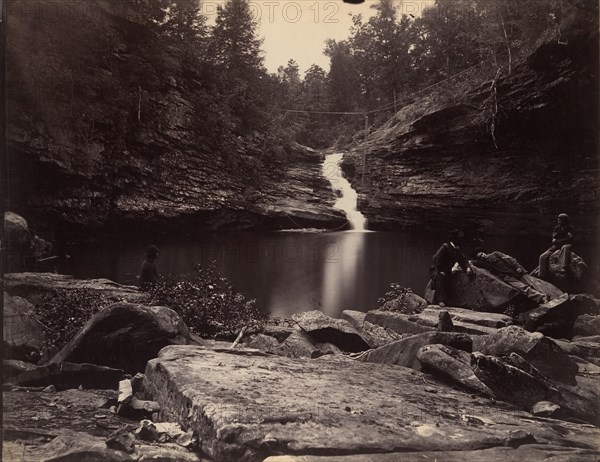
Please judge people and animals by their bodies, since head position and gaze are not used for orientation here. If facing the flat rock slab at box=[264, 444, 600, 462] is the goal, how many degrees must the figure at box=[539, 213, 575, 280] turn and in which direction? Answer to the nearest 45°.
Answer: approximately 45° to its left

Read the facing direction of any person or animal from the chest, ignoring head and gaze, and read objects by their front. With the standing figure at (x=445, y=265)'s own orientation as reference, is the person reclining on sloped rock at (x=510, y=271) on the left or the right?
on its left

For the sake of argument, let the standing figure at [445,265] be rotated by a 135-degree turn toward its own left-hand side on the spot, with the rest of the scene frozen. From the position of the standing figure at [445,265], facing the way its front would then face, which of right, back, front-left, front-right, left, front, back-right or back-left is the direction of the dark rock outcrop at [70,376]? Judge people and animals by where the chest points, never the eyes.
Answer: back-left

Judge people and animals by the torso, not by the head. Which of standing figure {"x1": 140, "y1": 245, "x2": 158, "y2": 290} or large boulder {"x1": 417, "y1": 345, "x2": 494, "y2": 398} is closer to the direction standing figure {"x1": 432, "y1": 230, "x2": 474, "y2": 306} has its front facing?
the large boulder

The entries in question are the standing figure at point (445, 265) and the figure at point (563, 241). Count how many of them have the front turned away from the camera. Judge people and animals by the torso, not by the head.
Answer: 0

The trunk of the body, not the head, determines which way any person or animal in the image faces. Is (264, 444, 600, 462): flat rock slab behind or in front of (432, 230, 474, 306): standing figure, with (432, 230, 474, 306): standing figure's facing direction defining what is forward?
in front

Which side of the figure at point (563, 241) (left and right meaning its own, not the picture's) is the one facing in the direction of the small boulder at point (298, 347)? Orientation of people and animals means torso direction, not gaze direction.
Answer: front

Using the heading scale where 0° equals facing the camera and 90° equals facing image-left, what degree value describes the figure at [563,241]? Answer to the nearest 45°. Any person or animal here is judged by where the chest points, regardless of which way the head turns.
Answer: approximately 45°

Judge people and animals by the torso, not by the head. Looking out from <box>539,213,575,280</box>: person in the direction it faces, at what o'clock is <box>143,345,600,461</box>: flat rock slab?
The flat rock slab is roughly at 11 o'clock from the person.

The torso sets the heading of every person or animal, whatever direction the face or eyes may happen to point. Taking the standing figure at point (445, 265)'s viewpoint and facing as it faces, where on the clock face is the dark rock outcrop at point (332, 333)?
The dark rock outcrop is roughly at 3 o'clock from the standing figure.

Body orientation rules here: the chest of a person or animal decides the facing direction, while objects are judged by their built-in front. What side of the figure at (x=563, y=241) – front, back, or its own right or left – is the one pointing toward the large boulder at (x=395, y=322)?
front

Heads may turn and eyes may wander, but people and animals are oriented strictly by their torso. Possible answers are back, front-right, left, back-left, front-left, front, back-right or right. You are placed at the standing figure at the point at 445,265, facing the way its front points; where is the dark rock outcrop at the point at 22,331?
right

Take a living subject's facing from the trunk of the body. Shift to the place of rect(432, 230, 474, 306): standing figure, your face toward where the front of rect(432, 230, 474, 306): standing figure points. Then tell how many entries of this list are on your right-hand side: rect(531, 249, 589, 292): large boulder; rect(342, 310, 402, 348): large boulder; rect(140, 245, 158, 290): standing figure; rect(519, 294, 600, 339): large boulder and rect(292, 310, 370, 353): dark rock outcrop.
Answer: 3
